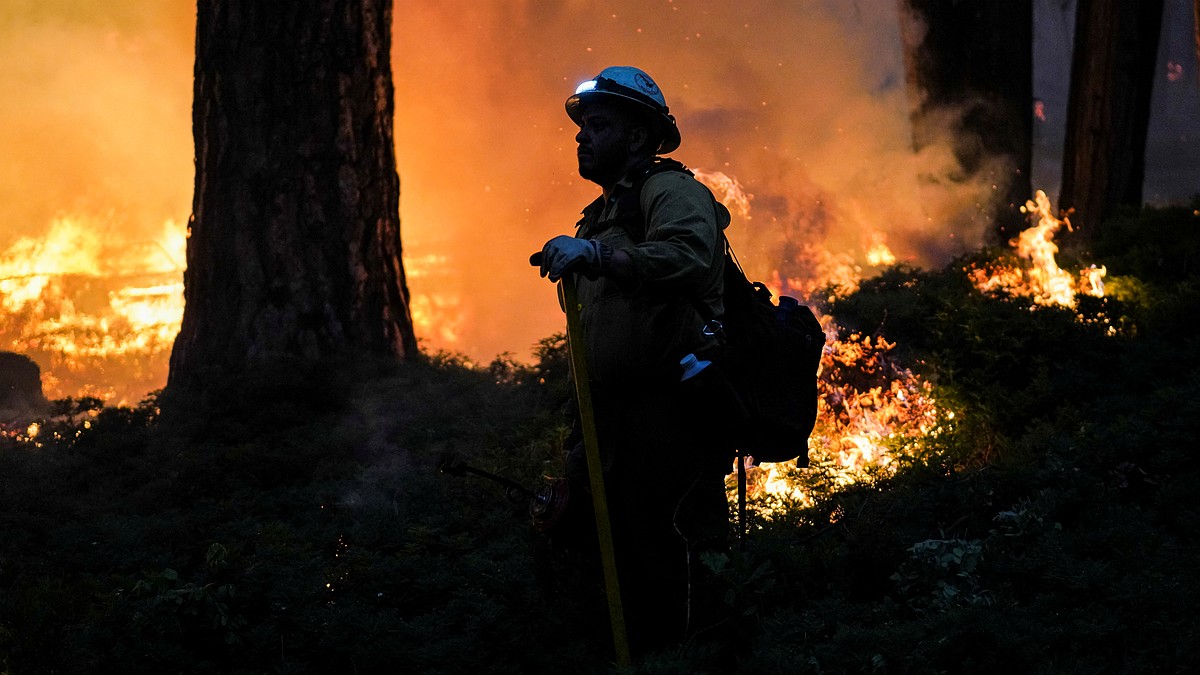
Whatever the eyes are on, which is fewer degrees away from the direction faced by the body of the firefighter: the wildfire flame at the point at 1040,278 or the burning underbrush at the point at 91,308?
the burning underbrush

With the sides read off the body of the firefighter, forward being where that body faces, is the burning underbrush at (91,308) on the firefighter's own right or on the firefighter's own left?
on the firefighter's own right

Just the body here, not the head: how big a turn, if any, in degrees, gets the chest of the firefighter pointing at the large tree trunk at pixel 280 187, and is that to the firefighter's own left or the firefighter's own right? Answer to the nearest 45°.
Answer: approximately 45° to the firefighter's own right

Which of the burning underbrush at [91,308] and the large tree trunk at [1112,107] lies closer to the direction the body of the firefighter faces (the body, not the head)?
the burning underbrush

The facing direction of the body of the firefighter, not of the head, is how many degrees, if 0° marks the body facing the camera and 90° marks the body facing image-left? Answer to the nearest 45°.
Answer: approximately 90°

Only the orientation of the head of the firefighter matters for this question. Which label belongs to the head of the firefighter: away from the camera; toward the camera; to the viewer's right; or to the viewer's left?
to the viewer's left

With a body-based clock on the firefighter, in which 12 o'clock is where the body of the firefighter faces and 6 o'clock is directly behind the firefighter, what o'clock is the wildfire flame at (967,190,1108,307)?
The wildfire flame is roughly at 4 o'clock from the firefighter.

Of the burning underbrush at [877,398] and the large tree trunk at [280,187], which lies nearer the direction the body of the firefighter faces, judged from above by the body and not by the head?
the large tree trunk

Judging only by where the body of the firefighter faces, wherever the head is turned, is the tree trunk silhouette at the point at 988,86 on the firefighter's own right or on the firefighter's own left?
on the firefighter's own right

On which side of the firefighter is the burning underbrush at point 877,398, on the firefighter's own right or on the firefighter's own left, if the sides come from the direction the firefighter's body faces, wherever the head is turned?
on the firefighter's own right

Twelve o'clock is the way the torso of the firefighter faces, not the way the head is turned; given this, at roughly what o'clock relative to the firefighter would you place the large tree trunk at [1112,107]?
The large tree trunk is roughly at 4 o'clock from the firefighter.
